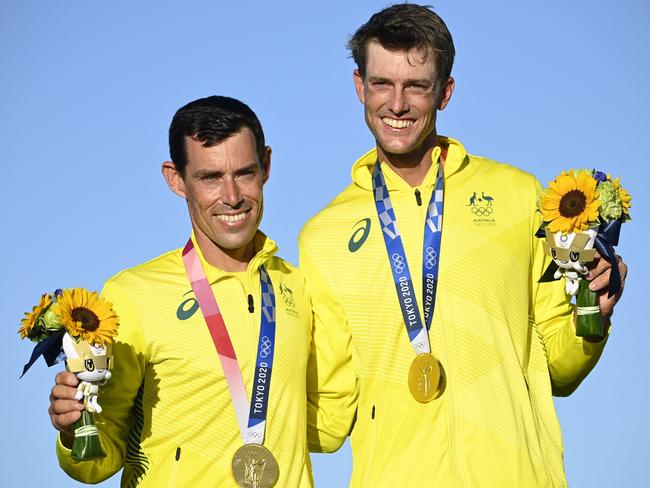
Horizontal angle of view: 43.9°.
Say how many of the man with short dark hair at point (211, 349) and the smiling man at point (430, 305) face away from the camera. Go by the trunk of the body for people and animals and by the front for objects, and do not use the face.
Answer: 0

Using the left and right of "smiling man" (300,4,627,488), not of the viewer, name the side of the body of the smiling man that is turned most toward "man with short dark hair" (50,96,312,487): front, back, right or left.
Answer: right

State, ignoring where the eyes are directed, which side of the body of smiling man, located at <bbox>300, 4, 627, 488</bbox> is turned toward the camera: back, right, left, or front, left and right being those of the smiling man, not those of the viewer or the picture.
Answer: front

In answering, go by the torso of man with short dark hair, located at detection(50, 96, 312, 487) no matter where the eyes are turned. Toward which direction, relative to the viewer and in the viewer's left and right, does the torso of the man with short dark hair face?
facing the viewer and to the right of the viewer

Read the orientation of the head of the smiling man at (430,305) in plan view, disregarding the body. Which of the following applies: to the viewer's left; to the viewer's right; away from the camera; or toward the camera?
toward the camera
